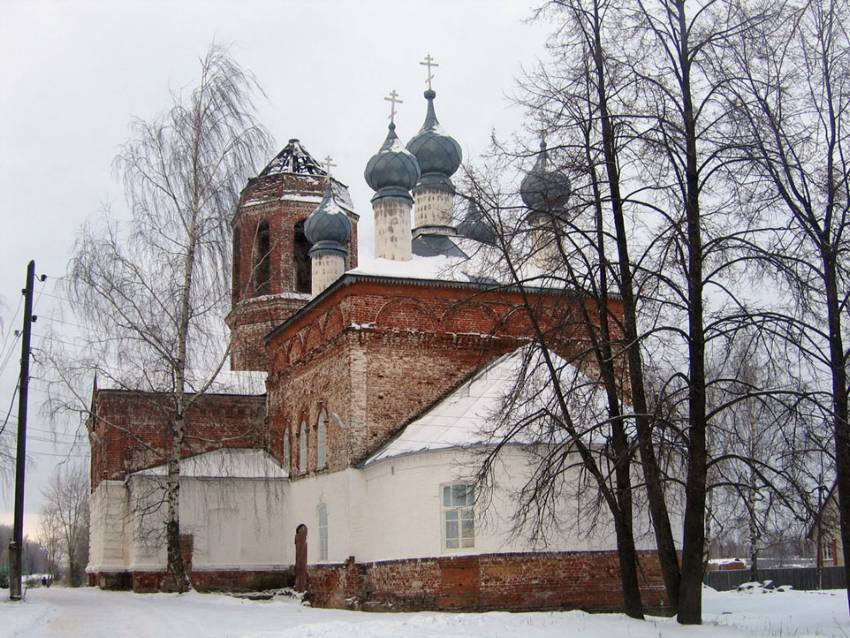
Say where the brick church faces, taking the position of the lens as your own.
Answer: facing away from the viewer and to the left of the viewer
